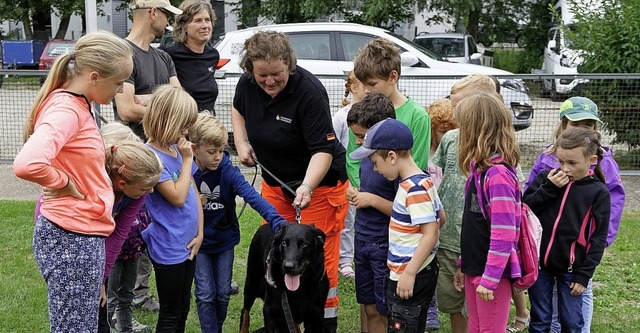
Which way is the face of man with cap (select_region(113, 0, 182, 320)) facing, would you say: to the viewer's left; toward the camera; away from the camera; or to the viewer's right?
to the viewer's right

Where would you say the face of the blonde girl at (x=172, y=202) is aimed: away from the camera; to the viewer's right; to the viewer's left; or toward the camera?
to the viewer's right

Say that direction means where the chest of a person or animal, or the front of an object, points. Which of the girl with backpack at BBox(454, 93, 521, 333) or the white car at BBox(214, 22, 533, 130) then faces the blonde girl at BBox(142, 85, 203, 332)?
the girl with backpack

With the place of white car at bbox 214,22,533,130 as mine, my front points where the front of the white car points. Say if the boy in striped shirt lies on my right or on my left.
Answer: on my right

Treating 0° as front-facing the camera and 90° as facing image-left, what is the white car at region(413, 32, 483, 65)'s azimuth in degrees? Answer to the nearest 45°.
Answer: approximately 45°

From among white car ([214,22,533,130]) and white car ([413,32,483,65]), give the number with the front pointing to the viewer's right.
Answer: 1

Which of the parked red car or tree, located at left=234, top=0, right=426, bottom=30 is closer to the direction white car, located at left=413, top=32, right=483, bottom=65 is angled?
the parked red car

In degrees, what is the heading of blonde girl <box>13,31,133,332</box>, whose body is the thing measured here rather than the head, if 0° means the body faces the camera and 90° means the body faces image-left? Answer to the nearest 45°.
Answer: approximately 270°

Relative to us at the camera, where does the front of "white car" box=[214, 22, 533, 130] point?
facing to the right of the viewer

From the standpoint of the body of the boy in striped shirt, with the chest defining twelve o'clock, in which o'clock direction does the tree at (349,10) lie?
The tree is roughly at 3 o'clock from the boy in striped shirt.
